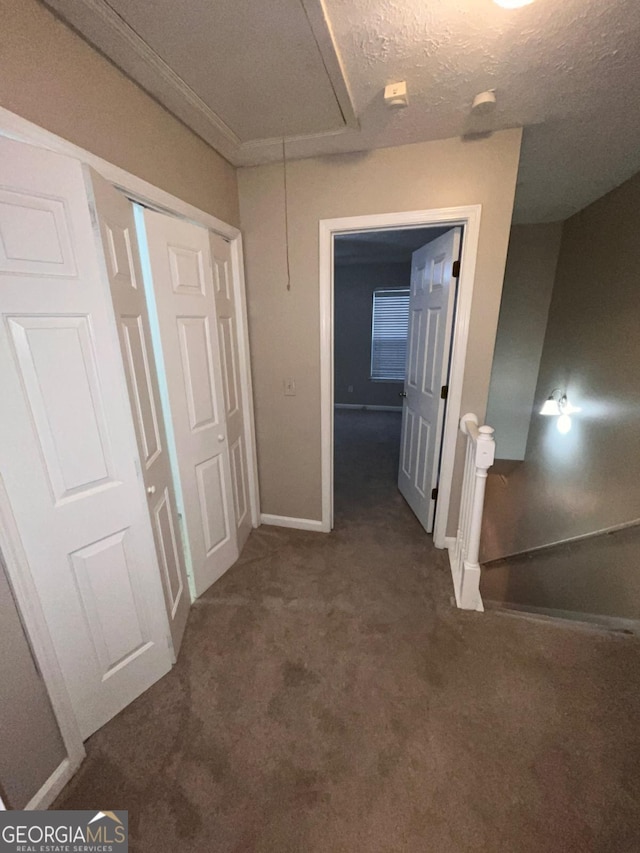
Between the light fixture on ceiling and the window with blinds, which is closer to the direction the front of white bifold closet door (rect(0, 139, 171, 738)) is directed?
the light fixture on ceiling

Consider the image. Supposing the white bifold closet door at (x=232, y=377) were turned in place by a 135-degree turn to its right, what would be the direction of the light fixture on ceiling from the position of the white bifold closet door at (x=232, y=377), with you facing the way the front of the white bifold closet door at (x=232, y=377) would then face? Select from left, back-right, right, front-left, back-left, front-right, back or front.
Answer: left

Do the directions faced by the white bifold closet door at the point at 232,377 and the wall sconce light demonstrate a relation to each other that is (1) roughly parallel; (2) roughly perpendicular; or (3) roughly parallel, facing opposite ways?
roughly parallel, facing opposite ways

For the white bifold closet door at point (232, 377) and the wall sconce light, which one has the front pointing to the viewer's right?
the white bifold closet door

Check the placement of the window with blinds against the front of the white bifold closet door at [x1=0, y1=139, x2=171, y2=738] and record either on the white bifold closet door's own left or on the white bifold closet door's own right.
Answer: on the white bifold closet door's own left

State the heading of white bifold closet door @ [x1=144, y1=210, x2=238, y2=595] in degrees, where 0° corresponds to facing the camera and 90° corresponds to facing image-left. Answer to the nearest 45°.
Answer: approximately 315°

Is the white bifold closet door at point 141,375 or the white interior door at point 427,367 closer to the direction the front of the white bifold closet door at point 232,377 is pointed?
the white interior door

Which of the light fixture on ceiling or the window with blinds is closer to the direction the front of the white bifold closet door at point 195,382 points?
the light fixture on ceiling

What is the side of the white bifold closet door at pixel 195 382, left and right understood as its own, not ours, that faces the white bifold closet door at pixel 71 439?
right

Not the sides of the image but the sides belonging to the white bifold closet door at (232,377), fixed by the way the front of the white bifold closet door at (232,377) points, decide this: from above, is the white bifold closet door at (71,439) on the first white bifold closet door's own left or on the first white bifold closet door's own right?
on the first white bifold closet door's own right

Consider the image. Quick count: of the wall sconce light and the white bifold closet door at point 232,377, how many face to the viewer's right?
1

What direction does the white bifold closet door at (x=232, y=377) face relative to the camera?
to the viewer's right

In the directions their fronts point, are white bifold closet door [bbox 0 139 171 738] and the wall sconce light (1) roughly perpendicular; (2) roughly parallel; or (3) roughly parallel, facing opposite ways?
roughly parallel, facing opposite ways

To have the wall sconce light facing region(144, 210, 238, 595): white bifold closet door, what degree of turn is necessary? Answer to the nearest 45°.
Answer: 0° — it already faces it

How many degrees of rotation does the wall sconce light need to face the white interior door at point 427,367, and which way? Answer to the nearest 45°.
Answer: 0° — it already faces it

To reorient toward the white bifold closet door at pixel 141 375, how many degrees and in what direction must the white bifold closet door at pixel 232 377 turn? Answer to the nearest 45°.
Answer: approximately 135° to its right

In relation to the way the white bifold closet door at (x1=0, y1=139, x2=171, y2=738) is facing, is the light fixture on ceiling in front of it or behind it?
in front

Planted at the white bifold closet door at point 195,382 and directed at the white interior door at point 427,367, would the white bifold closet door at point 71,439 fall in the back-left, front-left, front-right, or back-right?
back-right
